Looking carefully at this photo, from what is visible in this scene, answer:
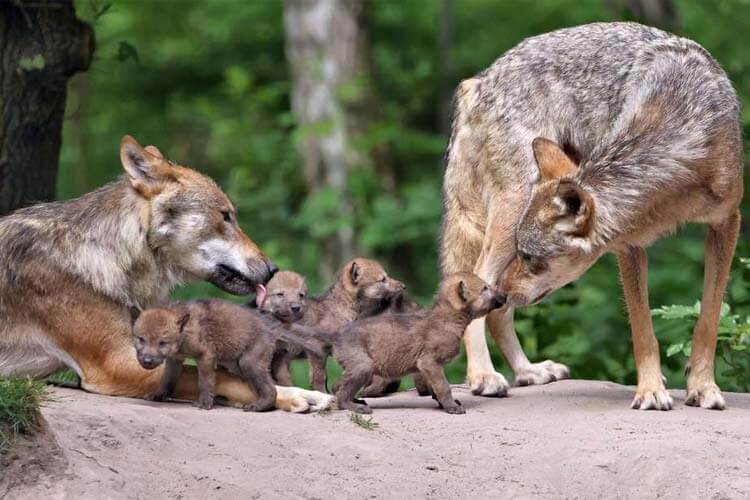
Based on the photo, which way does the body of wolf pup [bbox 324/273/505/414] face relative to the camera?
to the viewer's right

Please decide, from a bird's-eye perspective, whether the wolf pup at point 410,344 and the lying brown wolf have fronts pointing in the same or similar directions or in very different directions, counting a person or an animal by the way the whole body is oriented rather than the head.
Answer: same or similar directions

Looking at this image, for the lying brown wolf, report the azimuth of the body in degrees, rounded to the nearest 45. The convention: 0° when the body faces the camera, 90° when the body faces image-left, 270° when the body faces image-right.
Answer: approximately 270°

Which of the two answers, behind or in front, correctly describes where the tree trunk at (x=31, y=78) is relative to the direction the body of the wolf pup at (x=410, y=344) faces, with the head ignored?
behind

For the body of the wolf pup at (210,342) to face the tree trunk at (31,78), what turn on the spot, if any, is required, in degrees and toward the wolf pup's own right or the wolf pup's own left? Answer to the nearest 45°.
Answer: approximately 45° to the wolf pup's own right

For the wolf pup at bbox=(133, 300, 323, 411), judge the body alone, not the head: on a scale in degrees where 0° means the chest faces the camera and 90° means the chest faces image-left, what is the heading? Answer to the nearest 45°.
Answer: approximately 90°

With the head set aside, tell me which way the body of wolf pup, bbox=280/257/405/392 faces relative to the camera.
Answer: to the viewer's right

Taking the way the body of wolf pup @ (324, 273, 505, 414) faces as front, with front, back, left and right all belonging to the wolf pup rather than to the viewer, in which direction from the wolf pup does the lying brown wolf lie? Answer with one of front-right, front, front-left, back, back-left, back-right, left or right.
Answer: back

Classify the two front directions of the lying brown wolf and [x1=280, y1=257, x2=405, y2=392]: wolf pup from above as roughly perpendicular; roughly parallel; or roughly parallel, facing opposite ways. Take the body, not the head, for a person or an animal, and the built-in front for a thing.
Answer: roughly parallel

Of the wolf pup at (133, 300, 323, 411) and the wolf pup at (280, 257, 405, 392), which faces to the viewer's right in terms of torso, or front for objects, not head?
the wolf pup at (280, 257, 405, 392)
